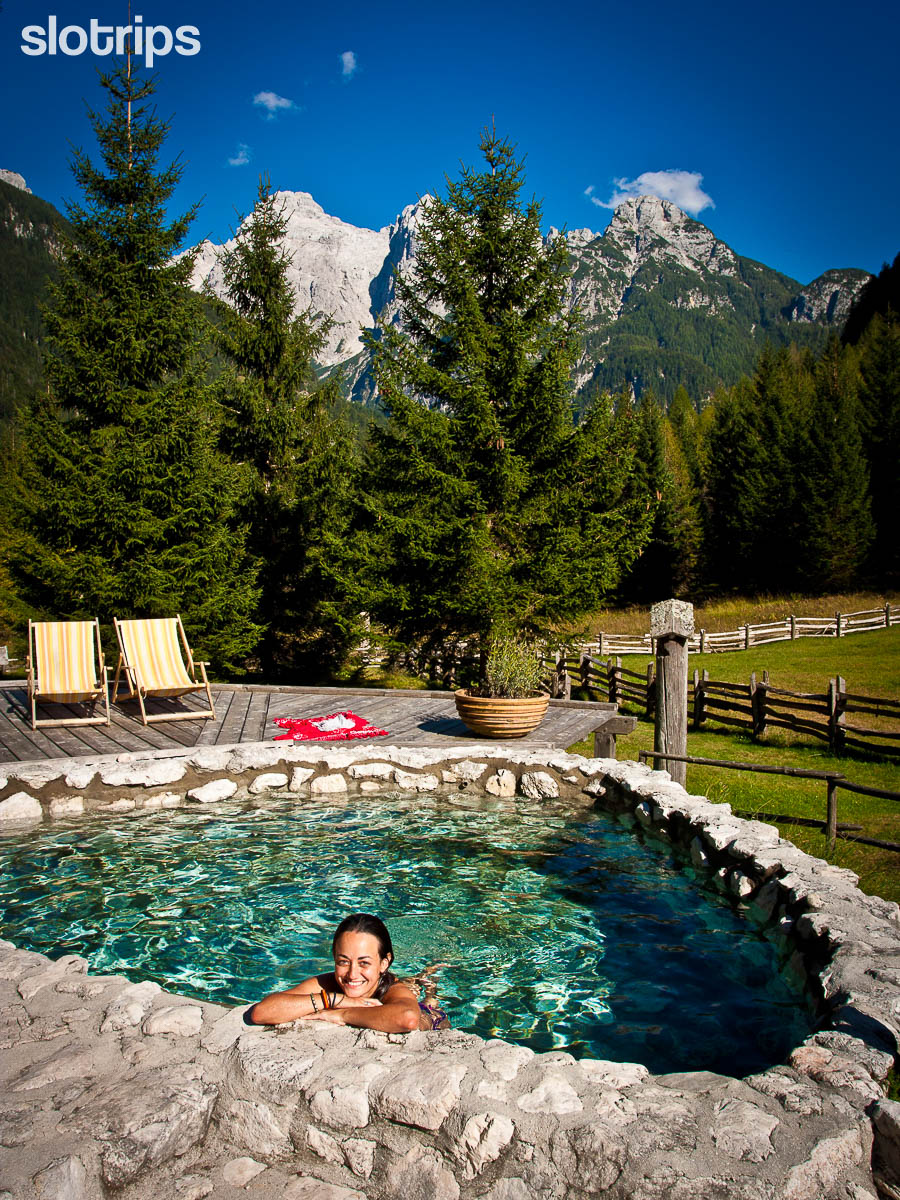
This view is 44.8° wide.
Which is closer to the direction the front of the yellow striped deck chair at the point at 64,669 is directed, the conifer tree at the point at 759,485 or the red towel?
the red towel

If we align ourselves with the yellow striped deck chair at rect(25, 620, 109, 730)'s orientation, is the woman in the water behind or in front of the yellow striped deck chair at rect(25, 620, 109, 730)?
in front

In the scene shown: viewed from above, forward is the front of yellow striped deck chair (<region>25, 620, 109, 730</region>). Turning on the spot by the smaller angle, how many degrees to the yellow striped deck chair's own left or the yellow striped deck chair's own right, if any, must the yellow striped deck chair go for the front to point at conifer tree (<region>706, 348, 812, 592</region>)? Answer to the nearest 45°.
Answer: approximately 135° to the yellow striped deck chair's own left

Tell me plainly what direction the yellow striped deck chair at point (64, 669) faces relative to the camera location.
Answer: facing the viewer

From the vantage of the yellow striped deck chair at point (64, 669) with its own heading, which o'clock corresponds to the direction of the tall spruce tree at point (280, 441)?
The tall spruce tree is roughly at 7 o'clock from the yellow striped deck chair.

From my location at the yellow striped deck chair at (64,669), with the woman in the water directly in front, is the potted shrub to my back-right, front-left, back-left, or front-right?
front-left

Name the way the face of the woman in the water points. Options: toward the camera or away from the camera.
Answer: toward the camera

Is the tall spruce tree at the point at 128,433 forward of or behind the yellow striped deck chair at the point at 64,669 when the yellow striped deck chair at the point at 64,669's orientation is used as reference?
behind

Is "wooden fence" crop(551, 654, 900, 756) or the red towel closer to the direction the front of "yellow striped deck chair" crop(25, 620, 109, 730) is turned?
the red towel

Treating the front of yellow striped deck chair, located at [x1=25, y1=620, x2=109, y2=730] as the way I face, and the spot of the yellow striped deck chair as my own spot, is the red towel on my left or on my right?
on my left

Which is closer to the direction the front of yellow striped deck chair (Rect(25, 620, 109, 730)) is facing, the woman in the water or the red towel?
the woman in the water

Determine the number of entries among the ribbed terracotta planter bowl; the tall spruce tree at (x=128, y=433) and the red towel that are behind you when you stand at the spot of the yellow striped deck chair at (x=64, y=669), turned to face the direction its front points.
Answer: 1

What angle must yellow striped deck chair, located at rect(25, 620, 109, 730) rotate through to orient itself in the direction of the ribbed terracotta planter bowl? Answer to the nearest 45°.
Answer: approximately 45° to its left

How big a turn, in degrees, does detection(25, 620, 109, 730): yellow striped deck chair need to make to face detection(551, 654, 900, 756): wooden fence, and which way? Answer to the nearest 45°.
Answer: approximately 90° to its left
